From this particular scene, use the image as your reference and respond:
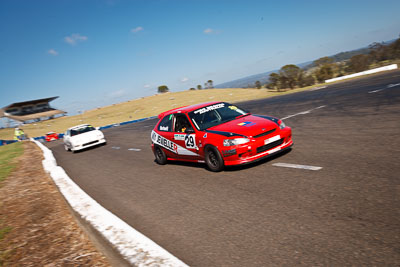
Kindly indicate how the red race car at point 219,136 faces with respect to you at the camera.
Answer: facing the viewer and to the right of the viewer

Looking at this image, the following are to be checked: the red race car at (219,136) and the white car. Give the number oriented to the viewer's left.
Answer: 0

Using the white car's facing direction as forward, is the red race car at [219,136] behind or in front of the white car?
in front

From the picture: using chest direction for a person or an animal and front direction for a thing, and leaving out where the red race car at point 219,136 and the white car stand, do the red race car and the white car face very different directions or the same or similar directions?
same or similar directions

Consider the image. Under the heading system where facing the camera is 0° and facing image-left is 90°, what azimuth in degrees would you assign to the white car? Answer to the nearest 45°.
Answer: approximately 315°

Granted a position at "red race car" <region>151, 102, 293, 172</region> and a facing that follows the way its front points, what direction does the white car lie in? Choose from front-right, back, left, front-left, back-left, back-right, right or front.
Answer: back
